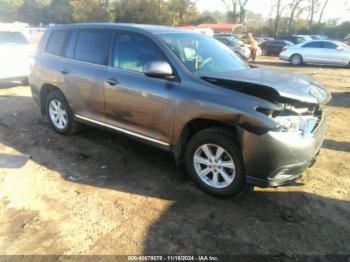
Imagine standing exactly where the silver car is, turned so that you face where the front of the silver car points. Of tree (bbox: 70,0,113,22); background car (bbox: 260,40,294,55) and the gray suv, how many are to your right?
1

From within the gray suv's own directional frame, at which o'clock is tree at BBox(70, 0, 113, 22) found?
The tree is roughly at 7 o'clock from the gray suv.

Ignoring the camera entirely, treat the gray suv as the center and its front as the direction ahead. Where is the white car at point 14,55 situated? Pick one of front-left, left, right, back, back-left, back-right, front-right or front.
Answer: back

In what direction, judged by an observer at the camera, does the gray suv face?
facing the viewer and to the right of the viewer
